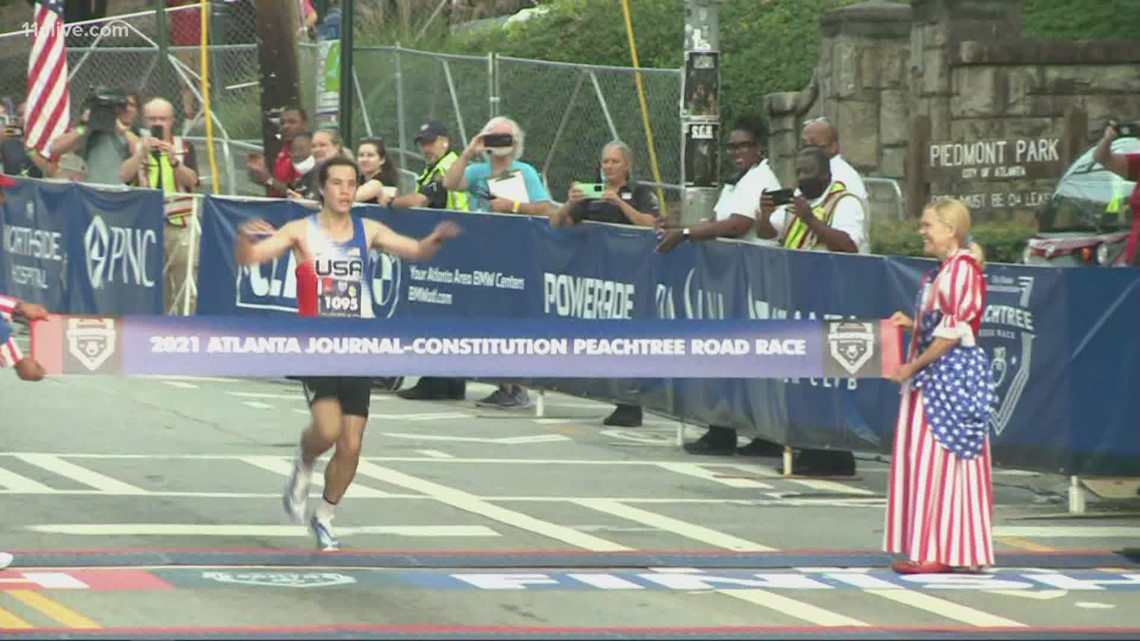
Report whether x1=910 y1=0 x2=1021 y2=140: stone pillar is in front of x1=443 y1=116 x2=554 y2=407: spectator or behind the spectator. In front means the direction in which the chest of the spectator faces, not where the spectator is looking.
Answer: behind

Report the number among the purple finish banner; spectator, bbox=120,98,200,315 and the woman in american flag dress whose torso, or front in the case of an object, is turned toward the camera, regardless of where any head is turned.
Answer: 2

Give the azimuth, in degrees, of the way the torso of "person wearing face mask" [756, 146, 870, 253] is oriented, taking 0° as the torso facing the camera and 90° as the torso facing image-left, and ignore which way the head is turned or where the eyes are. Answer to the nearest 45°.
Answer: approximately 45°

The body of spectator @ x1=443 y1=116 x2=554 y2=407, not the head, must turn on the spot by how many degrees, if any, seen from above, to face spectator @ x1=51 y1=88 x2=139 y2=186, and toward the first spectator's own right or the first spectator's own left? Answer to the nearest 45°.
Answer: approximately 90° to the first spectator's own right

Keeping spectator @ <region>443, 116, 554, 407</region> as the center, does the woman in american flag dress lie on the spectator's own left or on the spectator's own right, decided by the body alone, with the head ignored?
on the spectator's own left

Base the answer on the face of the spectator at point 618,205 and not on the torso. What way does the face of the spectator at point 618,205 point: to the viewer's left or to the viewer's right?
to the viewer's left

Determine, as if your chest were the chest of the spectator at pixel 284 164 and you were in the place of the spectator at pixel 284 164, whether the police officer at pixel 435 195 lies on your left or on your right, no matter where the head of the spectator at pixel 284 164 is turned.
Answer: on your left
